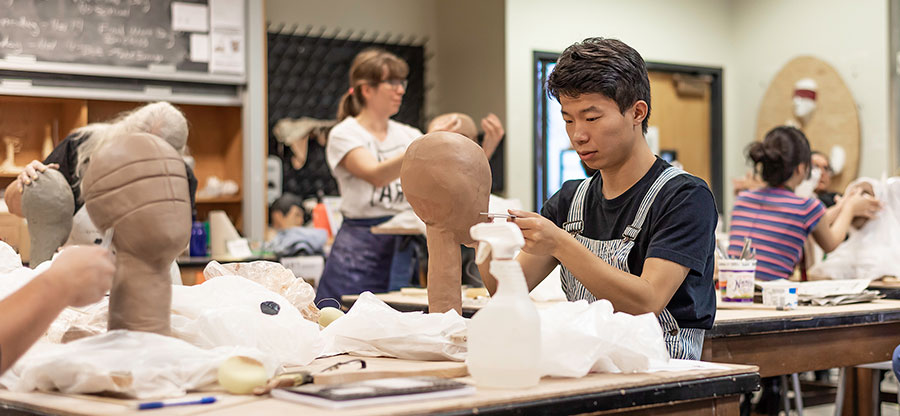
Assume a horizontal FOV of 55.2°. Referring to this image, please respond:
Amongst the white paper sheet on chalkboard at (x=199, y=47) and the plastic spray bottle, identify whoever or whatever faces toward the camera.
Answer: the white paper sheet on chalkboard

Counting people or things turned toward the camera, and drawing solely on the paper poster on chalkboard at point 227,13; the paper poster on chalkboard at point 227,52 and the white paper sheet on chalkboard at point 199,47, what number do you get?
3

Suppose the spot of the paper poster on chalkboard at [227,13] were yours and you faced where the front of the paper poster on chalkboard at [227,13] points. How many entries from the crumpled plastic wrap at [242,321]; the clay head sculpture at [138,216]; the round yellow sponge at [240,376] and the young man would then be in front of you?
4

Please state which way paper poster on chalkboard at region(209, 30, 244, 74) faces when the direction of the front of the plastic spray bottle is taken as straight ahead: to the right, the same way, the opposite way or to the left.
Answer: to the left

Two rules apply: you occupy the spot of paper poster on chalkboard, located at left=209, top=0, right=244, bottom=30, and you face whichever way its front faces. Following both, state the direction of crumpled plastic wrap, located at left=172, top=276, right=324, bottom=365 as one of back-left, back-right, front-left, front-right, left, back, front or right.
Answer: front

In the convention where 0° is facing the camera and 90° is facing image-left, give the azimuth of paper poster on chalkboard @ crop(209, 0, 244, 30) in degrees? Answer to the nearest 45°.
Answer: approximately 0°

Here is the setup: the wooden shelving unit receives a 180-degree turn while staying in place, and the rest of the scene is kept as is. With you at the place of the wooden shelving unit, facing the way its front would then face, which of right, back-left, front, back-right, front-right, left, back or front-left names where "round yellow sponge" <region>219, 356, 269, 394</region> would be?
back

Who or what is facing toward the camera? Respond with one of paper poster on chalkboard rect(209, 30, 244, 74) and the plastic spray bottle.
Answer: the paper poster on chalkboard

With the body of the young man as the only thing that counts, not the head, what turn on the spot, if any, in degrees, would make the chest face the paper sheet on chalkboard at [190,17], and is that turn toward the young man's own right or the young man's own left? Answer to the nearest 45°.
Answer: approximately 90° to the young man's own right

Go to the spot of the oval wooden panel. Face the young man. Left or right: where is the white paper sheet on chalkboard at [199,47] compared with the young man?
right

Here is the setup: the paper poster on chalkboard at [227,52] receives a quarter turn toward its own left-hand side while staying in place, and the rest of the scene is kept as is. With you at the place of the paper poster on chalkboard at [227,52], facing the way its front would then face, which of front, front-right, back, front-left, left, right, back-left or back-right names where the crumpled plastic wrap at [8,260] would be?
right

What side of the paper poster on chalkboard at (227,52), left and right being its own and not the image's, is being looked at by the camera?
front

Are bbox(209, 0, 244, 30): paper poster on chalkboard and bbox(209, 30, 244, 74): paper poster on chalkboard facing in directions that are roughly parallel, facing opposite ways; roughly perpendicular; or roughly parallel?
roughly parallel

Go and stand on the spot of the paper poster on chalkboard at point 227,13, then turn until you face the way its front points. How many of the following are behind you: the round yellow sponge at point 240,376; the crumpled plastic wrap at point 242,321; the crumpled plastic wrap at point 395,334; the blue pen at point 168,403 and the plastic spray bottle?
0

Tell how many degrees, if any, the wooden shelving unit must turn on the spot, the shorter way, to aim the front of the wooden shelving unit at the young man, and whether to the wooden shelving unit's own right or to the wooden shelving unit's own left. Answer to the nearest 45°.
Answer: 0° — it already faces them

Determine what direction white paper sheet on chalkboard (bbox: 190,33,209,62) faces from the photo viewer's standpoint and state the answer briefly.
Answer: facing the viewer

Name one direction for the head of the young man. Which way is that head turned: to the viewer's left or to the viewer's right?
to the viewer's left

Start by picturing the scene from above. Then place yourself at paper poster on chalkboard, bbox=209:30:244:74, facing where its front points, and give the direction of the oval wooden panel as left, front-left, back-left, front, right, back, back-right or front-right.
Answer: left
